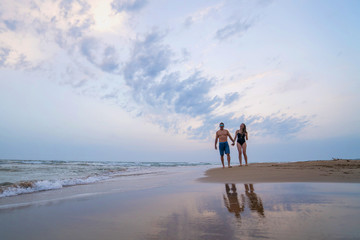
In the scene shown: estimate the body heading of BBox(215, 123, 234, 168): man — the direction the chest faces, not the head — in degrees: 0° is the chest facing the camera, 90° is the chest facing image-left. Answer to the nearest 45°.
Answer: approximately 0°
